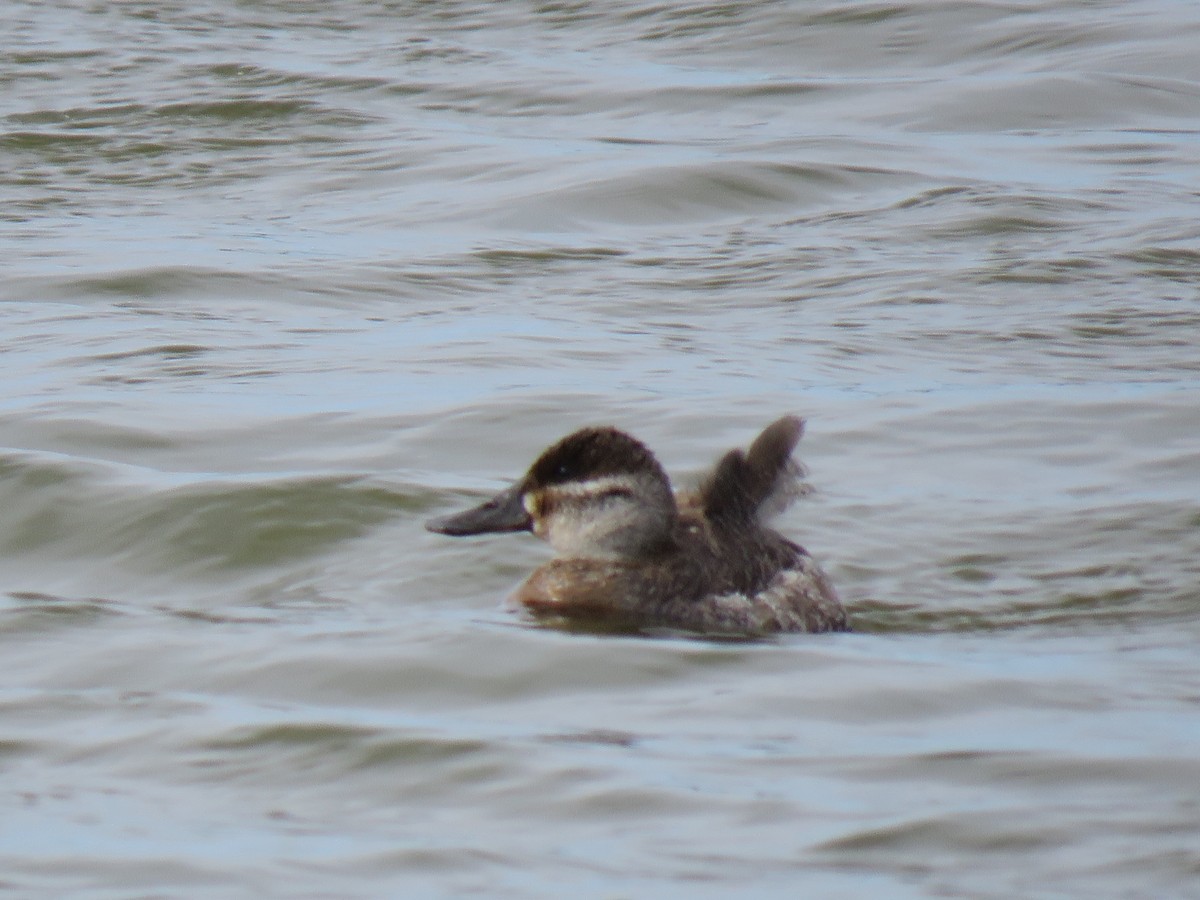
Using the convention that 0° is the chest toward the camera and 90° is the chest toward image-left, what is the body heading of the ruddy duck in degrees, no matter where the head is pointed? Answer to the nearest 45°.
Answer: approximately 90°
